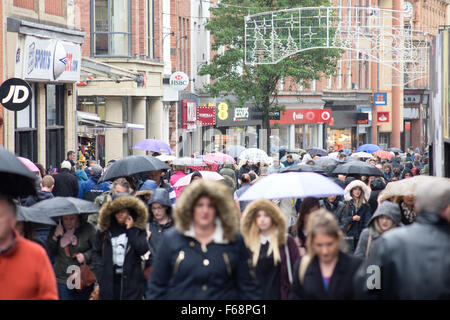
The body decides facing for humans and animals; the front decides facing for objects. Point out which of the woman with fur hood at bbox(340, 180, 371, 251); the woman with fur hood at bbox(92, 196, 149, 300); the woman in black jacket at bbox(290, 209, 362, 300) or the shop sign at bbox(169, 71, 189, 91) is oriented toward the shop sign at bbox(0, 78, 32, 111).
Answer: the shop sign at bbox(169, 71, 189, 91)

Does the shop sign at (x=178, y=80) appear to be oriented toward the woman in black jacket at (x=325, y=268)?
yes

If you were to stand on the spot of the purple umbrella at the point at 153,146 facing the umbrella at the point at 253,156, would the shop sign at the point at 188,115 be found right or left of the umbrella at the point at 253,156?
left

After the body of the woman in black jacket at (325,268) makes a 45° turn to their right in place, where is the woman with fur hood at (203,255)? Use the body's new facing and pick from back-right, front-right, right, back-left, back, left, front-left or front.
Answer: front-right

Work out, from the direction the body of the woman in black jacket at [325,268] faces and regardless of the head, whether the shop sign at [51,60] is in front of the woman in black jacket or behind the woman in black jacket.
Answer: behind

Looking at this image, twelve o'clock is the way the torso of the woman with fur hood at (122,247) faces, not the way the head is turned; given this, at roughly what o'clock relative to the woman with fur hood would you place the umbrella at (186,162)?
The umbrella is roughly at 6 o'clock from the woman with fur hood.

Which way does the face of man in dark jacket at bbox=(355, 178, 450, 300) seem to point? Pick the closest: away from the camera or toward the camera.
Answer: away from the camera

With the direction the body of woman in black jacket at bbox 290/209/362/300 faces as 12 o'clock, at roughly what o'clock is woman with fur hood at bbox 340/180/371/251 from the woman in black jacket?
The woman with fur hood is roughly at 6 o'clock from the woman in black jacket.
